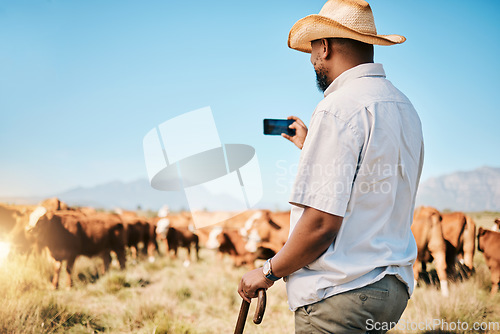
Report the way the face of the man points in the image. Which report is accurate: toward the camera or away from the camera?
away from the camera

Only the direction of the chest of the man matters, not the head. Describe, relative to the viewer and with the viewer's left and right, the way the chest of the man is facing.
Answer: facing away from the viewer and to the left of the viewer

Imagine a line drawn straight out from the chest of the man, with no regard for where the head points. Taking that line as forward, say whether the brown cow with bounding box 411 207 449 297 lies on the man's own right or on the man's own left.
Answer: on the man's own right

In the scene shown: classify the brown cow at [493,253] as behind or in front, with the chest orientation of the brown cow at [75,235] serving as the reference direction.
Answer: behind

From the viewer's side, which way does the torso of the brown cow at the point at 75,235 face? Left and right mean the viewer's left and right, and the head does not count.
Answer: facing to the left of the viewer

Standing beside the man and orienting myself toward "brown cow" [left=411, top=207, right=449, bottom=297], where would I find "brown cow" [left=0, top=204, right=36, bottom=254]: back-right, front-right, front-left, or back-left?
front-left

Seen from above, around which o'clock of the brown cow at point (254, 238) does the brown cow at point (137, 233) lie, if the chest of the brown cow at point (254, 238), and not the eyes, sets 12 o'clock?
the brown cow at point (137, 233) is roughly at 1 o'clock from the brown cow at point (254, 238).

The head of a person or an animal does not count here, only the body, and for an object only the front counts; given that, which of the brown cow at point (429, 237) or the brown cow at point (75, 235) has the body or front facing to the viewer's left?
the brown cow at point (75, 235)
